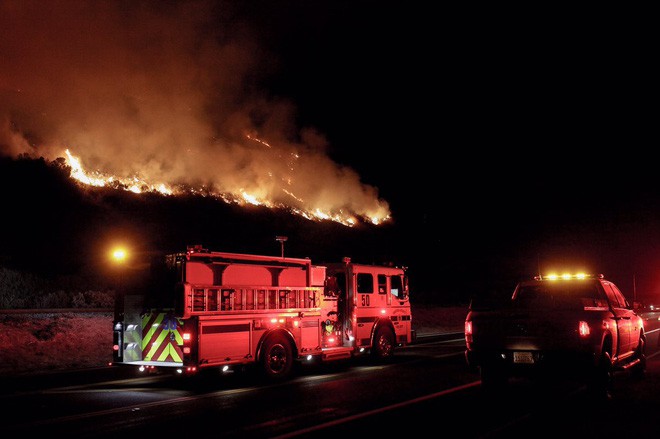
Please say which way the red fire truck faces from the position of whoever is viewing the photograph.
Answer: facing away from the viewer and to the right of the viewer

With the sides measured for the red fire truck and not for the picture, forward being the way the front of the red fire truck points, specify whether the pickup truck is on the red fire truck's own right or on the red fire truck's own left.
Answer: on the red fire truck's own right
